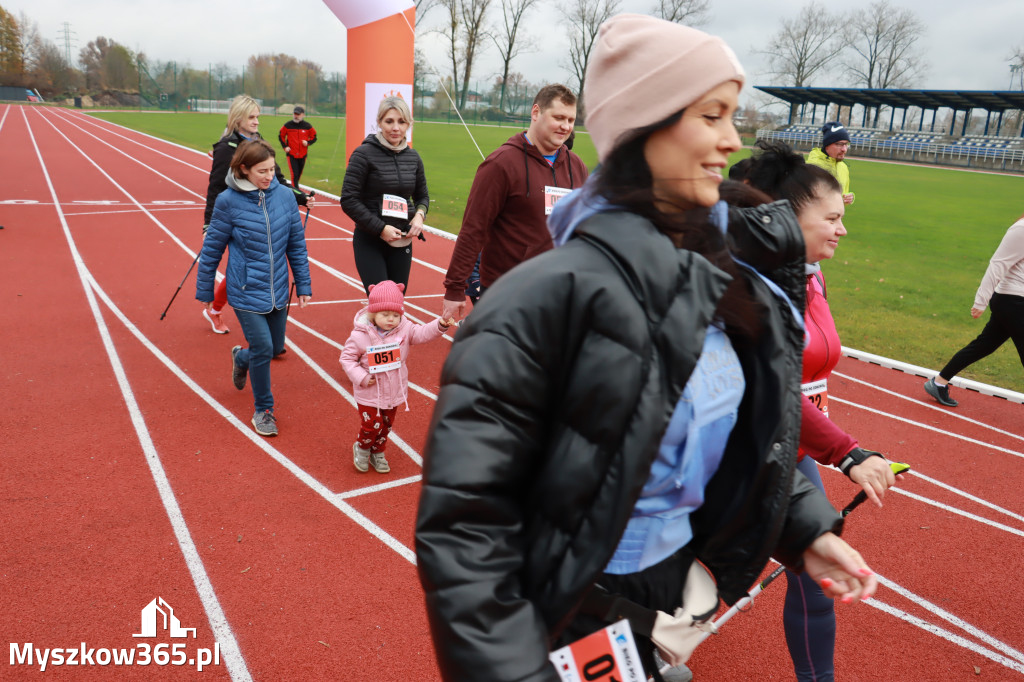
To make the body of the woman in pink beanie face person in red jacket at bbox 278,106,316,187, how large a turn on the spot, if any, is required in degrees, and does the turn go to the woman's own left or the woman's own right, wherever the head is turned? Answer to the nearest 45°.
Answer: approximately 180°

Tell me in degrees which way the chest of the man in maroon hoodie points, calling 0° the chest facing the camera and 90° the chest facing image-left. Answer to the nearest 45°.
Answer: approximately 315°

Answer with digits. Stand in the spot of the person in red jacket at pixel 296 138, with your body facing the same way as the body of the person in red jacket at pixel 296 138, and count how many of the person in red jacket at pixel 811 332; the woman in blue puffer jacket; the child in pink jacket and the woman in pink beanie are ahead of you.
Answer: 4

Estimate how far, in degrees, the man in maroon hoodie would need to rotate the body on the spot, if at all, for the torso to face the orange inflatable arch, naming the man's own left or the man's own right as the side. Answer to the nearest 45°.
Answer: approximately 135° to the man's own left

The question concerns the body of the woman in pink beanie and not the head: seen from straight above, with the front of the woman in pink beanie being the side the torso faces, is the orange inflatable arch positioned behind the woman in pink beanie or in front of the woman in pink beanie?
behind

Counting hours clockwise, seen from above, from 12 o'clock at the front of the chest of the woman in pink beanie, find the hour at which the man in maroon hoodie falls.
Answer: The man in maroon hoodie is roughly at 7 o'clock from the woman in pink beanie.

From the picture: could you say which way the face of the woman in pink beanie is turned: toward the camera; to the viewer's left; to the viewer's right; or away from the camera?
to the viewer's right

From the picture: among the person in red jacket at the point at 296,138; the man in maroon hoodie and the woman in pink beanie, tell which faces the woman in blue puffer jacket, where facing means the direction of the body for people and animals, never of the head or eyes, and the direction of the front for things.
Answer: the person in red jacket

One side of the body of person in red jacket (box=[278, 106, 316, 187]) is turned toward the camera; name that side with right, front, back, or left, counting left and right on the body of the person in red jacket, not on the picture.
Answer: front

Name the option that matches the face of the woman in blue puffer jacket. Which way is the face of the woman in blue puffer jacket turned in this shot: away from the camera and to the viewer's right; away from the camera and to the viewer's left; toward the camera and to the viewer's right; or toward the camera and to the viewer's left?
toward the camera and to the viewer's right

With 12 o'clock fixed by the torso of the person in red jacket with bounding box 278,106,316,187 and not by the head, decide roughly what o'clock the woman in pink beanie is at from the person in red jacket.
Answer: The woman in pink beanie is roughly at 12 o'clock from the person in red jacket.

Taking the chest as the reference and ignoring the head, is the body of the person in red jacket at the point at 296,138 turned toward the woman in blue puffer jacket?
yes

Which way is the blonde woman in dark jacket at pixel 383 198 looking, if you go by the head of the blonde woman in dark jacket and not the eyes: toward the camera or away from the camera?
toward the camera

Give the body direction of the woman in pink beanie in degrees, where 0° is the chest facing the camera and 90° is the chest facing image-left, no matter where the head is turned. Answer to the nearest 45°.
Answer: approximately 315°
